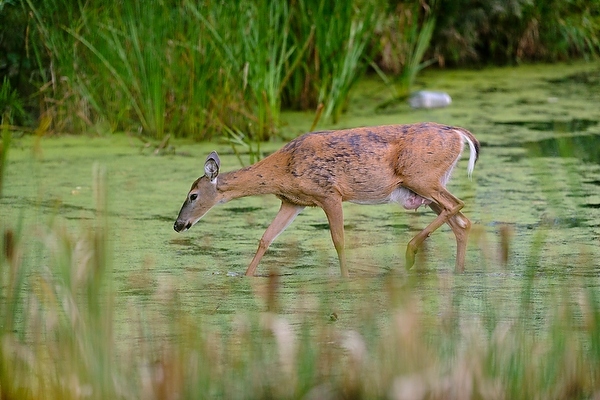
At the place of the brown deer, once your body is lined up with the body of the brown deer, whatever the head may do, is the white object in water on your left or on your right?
on your right

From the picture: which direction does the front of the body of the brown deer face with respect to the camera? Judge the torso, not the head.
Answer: to the viewer's left
